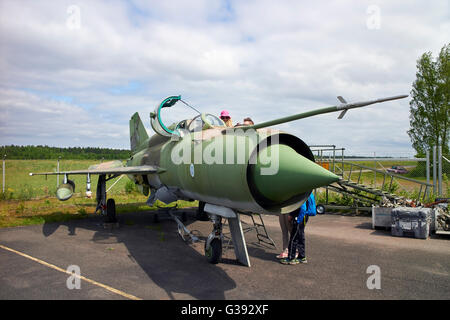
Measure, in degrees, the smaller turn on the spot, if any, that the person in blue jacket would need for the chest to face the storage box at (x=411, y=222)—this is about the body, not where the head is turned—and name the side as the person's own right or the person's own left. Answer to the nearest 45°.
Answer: approximately 135° to the person's own right

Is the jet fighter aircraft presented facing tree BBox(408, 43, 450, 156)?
no

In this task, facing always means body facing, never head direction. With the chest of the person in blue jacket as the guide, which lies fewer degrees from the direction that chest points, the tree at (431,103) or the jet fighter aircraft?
the jet fighter aircraft

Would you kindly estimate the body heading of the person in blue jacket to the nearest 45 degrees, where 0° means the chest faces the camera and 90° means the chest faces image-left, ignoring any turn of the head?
approximately 90°

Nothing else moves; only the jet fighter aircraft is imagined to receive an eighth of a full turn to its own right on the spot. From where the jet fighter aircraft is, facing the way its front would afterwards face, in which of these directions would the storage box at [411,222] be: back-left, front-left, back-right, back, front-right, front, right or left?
back-left

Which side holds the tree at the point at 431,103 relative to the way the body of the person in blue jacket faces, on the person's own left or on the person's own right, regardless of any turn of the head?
on the person's own right

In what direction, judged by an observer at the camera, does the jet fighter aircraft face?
facing the viewer and to the right of the viewer
